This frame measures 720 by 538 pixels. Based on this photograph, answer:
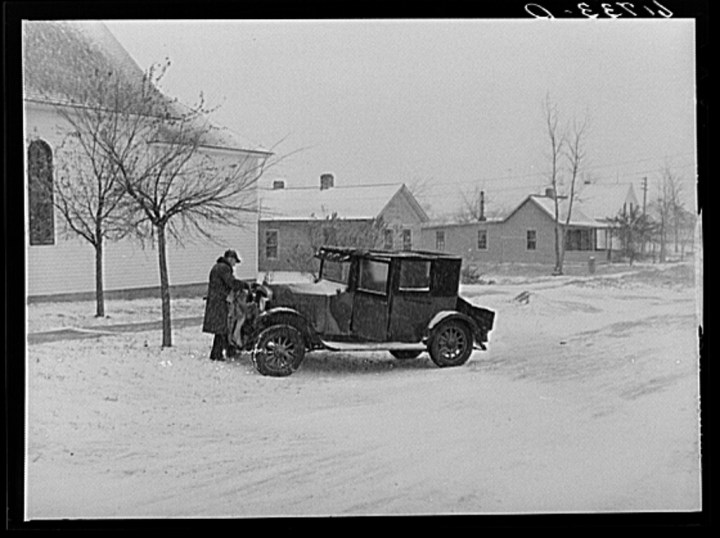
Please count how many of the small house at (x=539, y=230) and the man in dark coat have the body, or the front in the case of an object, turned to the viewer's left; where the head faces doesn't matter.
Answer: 0

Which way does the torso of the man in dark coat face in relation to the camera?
to the viewer's right

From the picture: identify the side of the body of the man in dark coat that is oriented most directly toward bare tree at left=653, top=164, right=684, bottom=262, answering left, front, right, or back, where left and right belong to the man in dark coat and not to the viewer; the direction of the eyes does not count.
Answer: front

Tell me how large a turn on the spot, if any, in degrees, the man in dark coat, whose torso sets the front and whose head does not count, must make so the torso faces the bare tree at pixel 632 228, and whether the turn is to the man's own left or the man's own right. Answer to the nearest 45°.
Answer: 0° — they already face it
